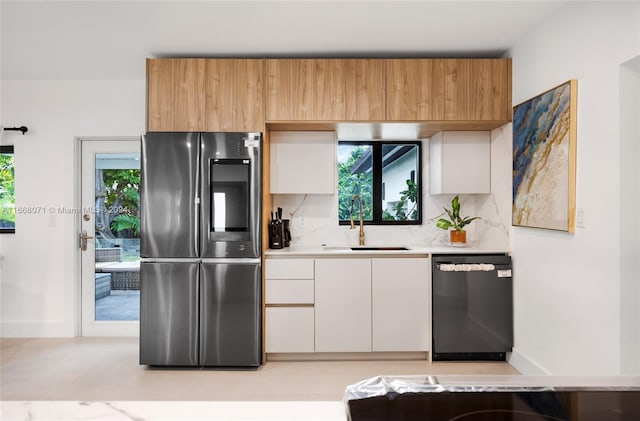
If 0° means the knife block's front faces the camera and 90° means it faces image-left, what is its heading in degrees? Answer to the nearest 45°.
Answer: approximately 0°

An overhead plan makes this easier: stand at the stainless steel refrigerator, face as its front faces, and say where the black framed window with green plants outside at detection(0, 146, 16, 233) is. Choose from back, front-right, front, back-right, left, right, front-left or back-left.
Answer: back-right

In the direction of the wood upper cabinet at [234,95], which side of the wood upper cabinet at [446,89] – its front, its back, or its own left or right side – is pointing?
right

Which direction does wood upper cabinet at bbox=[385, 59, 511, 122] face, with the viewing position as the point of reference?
facing the viewer

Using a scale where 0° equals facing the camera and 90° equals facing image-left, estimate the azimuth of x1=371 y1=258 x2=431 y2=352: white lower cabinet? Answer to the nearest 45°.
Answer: approximately 0°

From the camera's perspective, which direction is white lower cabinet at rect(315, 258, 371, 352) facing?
toward the camera

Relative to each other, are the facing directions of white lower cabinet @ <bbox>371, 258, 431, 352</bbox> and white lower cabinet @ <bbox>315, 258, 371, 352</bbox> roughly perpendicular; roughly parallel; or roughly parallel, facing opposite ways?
roughly parallel

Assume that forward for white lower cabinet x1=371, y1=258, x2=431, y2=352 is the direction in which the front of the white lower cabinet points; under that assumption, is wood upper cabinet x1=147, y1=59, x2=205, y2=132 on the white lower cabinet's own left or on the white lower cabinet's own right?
on the white lower cabinet's own right
